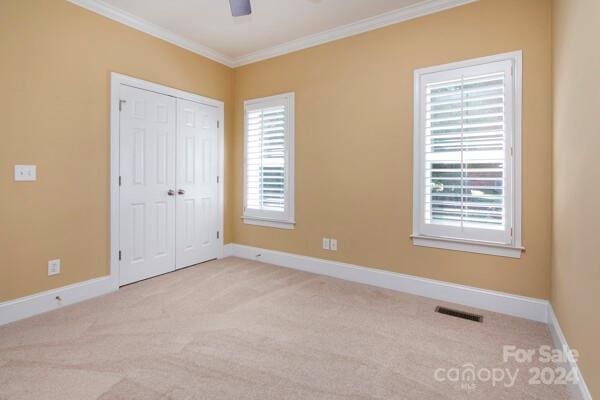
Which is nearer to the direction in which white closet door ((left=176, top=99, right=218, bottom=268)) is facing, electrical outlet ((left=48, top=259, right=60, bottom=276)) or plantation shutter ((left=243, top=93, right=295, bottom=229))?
the plantation shutter

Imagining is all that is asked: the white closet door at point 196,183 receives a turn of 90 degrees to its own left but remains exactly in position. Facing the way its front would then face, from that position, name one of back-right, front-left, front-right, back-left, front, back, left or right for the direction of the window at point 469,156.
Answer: right

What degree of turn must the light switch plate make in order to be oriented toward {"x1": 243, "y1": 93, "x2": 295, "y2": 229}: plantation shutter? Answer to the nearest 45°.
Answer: approximately 90° to its left

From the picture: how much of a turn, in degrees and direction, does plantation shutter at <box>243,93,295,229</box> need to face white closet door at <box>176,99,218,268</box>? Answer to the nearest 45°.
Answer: approximately 45° to its right

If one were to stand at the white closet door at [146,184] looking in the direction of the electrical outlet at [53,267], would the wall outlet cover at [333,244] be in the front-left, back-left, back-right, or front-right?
back-left

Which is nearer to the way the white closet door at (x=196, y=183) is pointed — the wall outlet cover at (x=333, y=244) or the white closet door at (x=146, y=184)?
the wall outlet cover

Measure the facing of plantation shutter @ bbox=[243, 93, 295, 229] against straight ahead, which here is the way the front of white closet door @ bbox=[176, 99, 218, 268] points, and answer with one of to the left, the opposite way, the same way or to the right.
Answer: to the right

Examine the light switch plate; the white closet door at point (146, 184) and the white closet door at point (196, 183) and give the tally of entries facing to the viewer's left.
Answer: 0

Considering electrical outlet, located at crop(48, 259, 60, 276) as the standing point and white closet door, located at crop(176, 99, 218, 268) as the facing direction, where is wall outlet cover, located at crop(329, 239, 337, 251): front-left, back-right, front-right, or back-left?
front-right

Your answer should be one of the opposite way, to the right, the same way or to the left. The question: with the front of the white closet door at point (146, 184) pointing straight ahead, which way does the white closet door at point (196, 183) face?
the same way

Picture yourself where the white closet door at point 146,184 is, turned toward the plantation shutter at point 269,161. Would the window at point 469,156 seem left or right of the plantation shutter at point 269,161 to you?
right

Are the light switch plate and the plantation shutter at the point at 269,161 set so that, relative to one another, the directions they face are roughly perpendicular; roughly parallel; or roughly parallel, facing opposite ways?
roughly perpendicular

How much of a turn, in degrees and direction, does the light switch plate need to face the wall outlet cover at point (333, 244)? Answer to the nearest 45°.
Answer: approximately 90° to its left

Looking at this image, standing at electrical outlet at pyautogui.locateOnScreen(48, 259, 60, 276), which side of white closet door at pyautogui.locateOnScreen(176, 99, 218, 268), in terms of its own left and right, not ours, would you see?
right

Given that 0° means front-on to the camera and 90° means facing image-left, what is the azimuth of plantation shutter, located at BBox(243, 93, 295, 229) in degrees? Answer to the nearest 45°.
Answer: approximately 45°

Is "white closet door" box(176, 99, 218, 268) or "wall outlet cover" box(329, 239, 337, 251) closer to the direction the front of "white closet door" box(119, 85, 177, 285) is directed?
the wall outlet cover

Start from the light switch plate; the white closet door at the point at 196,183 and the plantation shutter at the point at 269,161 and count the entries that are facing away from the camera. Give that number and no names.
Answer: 0
